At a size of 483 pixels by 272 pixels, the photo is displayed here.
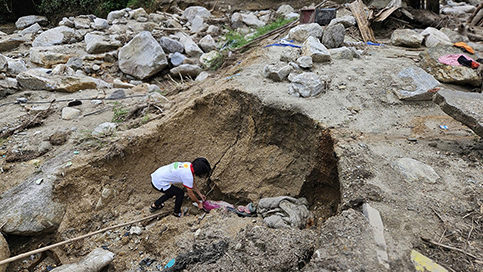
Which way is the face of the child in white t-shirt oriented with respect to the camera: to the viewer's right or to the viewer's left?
to the viewer's right

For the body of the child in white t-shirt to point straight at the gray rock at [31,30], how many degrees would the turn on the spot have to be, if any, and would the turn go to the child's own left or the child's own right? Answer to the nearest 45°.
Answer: approximately 90° to the child's own left

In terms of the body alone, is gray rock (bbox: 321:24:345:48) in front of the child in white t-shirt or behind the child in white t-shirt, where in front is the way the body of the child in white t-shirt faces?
in front

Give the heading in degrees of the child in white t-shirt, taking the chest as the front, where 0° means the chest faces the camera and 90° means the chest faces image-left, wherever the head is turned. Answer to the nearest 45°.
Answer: approximately 270°

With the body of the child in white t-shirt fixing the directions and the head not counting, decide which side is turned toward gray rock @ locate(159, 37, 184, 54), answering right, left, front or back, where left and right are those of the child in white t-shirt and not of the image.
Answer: left

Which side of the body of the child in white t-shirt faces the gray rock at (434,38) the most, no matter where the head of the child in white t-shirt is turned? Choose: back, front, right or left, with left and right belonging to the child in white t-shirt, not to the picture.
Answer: front

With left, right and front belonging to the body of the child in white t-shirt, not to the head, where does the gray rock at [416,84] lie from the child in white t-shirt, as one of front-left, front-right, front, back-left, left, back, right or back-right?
front

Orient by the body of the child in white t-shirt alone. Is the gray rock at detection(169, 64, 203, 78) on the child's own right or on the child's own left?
on the child's own left

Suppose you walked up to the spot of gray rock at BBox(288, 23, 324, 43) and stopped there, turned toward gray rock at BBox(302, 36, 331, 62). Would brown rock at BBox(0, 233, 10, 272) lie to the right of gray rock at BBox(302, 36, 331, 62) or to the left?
right

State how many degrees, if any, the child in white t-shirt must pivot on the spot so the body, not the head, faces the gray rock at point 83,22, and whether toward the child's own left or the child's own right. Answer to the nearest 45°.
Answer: approximately 90° to the child's own left

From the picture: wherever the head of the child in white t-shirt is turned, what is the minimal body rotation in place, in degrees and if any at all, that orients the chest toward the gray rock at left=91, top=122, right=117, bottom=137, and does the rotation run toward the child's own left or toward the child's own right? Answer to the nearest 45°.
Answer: approximately 135° to the child's own left

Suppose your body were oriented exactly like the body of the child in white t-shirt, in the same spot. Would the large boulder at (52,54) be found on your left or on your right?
on your left
